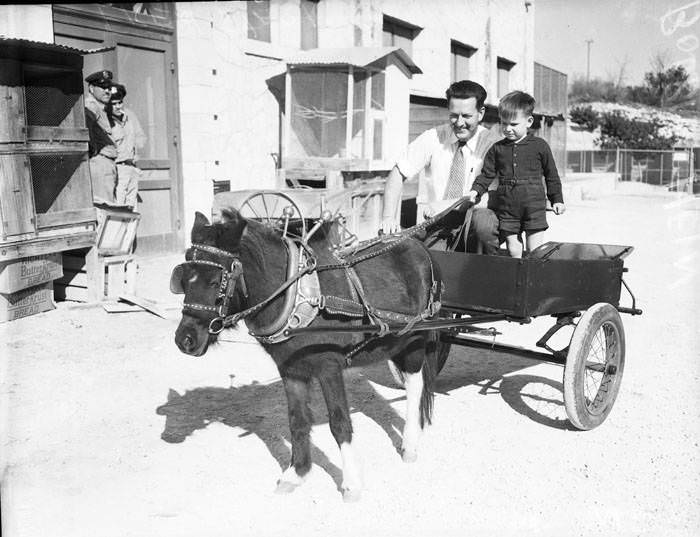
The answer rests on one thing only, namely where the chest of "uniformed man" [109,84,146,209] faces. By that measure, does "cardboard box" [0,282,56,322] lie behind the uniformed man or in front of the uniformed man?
in front

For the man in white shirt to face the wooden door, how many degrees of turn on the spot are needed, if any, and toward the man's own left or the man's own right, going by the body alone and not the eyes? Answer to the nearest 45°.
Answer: approximately 135° to the man's own right

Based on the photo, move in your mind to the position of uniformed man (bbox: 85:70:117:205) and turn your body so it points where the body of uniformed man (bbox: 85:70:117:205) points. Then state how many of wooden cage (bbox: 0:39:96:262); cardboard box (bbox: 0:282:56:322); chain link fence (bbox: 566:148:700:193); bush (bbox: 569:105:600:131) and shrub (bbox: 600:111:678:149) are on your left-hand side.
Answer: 3

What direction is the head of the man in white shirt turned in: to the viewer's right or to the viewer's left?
to the viewer's left

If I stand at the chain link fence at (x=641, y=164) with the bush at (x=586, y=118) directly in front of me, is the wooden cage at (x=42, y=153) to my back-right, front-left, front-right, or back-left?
back-left

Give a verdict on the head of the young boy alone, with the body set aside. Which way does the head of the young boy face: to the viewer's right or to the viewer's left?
to the viewer's left

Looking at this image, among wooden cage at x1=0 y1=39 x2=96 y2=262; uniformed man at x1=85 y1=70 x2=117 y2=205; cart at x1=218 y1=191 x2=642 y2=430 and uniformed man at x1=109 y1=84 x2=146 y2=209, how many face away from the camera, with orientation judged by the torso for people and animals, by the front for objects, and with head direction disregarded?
0

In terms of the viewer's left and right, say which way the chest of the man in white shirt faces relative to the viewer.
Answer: facing the viewer

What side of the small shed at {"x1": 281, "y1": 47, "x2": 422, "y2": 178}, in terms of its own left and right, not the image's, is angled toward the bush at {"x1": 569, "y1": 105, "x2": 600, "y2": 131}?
back

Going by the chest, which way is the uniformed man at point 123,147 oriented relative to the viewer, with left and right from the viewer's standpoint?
facing the viewer and to the left of the viewer

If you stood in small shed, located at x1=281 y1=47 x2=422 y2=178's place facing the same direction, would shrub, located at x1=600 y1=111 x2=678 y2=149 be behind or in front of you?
behind

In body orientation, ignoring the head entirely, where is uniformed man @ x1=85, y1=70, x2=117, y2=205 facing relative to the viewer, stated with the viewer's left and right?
facing the viewer and to the right of the viewer

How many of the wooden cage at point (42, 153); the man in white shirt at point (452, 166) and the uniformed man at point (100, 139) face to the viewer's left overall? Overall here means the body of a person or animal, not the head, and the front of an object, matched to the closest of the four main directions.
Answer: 0
